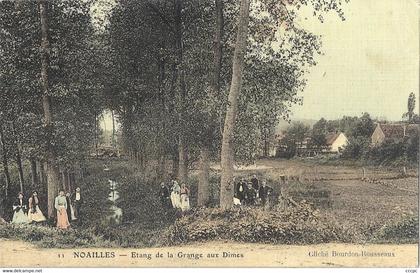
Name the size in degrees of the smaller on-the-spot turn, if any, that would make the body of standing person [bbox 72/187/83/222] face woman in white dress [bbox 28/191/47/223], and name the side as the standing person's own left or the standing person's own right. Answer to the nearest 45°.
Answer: approximately 90° to the standing person's own right

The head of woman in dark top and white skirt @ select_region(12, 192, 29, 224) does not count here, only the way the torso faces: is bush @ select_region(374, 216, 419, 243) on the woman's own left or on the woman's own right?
on the woman's own left

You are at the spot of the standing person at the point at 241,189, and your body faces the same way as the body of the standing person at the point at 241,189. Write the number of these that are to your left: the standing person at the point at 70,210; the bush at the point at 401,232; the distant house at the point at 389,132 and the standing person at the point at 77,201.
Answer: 2

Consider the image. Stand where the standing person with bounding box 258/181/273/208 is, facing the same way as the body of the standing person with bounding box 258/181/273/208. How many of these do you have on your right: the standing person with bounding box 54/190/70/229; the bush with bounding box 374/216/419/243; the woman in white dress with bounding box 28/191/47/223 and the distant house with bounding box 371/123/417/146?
2

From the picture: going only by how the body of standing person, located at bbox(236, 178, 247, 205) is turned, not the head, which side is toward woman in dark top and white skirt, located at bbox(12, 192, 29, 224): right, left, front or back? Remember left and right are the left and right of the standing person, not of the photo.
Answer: right
